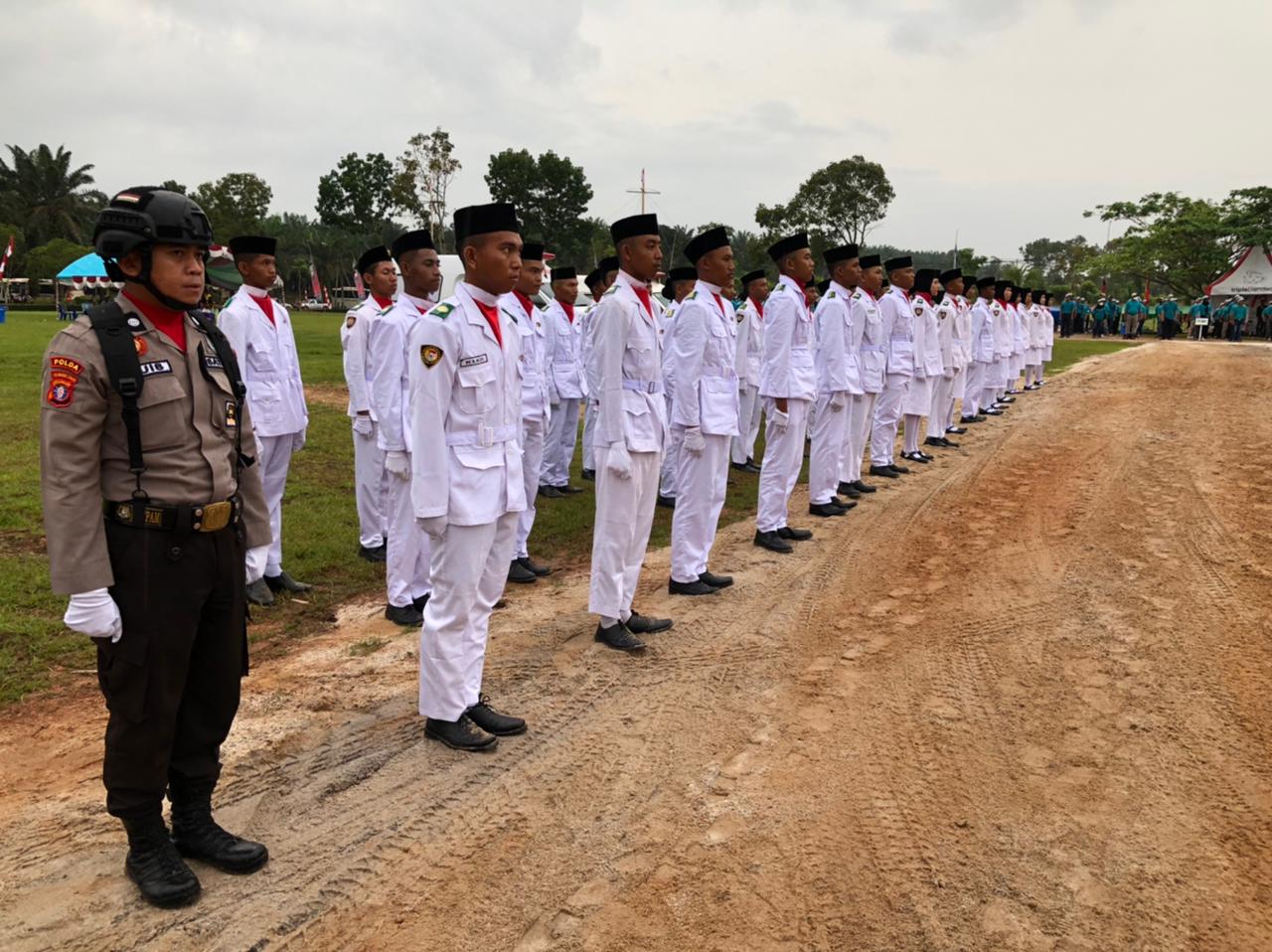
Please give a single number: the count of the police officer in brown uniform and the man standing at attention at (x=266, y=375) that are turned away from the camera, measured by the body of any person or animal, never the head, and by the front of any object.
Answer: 0

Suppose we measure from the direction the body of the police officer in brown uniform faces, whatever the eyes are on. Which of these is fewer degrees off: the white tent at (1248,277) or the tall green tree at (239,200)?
the white tent

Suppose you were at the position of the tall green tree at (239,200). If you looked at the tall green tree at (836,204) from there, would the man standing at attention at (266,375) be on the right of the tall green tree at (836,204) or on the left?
right

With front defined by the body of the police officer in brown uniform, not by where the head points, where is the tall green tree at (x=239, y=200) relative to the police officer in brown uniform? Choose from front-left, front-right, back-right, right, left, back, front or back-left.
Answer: back-left

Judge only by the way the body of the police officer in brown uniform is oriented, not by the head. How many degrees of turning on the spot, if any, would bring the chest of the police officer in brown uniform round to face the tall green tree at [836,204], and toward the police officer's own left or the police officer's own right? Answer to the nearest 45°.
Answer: approximately 90° to the police officer's own left

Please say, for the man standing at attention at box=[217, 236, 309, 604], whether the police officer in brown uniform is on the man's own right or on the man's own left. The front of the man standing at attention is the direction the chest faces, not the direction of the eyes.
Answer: on the man's own right

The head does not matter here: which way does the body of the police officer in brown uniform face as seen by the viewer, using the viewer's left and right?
facing the viewer and to the right of the viewer

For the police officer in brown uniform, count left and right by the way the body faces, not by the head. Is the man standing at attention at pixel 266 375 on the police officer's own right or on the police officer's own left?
on the police officer's own left
